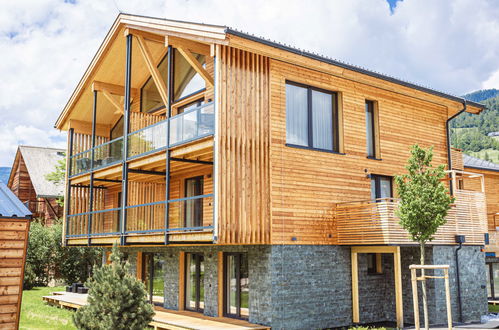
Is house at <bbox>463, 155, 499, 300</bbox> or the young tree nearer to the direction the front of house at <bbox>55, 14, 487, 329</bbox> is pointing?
the young tree

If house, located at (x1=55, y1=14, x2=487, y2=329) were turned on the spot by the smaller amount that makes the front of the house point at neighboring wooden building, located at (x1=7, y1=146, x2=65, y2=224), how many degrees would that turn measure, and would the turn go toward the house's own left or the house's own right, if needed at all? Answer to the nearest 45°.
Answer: approximately 90° to the house's own right

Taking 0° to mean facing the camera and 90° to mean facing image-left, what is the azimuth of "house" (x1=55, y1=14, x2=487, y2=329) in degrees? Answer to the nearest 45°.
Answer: approximately 45°

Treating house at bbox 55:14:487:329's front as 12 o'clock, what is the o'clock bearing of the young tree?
The young tree is roughly at 9 o'clock from the house.

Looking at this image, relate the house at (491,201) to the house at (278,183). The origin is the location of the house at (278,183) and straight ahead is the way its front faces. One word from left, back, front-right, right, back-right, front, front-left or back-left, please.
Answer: back

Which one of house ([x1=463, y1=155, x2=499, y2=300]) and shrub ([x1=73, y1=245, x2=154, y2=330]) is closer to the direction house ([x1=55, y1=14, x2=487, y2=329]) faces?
the shrub

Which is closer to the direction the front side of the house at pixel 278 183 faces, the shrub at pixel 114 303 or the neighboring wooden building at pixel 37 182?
the shrub

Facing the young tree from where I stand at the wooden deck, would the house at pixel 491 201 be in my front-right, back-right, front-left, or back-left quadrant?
front-left

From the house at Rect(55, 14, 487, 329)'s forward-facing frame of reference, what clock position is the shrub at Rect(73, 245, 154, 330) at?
The shrub is roughly at 12 o'clock from the house.

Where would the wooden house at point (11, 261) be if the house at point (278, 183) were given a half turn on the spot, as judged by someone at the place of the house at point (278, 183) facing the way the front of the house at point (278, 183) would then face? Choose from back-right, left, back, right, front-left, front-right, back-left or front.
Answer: back
